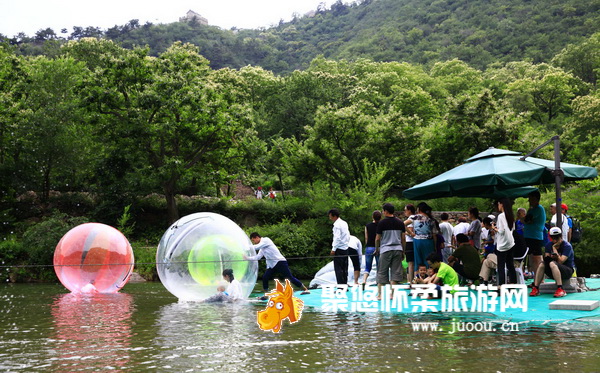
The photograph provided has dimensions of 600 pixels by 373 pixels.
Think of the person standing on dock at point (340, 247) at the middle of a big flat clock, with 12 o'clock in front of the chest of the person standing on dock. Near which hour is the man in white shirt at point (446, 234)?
The man in white shirt is roughly at 6 o'clock from the person standing on dock.

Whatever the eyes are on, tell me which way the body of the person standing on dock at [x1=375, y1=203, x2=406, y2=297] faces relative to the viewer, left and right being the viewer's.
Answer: facing away from the viewer

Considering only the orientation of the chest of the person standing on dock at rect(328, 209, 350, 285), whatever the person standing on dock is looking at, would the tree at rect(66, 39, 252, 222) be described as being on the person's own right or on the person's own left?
on the person's own right

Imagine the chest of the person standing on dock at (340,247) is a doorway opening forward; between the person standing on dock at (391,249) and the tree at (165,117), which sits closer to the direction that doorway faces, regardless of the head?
the tree

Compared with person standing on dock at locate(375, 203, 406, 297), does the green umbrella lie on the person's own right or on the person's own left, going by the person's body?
on the person's own right

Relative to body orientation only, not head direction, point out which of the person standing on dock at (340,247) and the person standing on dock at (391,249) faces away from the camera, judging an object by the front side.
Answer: the person standing on dock at (391,249)

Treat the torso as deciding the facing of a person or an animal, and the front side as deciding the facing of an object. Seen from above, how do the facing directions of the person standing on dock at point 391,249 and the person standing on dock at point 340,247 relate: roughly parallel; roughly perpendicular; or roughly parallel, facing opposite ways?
roughly perpendicular

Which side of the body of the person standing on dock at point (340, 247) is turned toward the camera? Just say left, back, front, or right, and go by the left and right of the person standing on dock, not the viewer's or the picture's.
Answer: left

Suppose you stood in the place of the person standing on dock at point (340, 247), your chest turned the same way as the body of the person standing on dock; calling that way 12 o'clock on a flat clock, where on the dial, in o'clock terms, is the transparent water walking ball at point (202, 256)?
The transparent water walking ball is roughly at 11 o'clock from the person standing on dock.

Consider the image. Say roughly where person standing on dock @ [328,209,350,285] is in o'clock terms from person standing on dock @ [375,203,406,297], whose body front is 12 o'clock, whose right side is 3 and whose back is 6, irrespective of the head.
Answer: person standing on dock @ [328,209,350,285] is roughly at 11 o'clock from person standing on dock @ [375,203,406,297].

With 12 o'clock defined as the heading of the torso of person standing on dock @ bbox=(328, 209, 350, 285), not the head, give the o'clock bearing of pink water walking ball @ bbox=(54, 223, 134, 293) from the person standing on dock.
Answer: The pink water walking ball is roughly at 12 o'clock from the person standing on dock.
